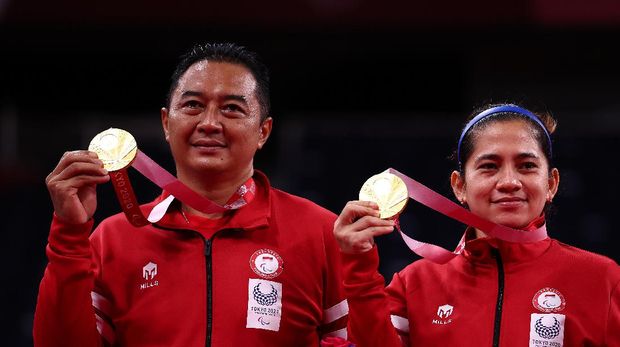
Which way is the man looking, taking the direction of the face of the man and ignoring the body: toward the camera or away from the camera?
toward the camera

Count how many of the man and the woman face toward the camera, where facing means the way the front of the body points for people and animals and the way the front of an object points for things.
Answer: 2

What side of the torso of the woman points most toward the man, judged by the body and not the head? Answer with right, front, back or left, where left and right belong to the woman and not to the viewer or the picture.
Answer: right

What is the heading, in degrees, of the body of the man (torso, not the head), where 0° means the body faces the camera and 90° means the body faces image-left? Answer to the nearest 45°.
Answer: approximately 0°

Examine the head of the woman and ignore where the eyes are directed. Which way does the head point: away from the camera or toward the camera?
toward the camera

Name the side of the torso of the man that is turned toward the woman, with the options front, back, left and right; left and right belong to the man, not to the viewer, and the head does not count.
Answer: left

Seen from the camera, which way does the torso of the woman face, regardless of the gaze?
toward the camera

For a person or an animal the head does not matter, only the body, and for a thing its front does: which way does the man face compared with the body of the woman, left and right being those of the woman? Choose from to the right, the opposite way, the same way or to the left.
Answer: the same way
